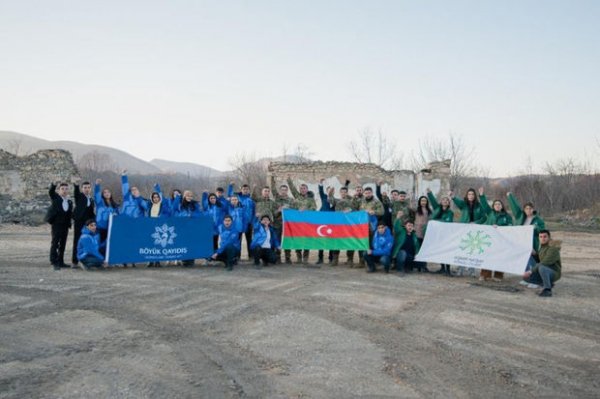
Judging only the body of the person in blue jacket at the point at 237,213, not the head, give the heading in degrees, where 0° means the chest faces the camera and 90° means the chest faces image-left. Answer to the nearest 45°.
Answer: approximately 0°

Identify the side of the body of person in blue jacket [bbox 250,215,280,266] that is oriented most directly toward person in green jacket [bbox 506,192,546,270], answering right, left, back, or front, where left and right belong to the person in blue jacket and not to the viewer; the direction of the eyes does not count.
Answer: left

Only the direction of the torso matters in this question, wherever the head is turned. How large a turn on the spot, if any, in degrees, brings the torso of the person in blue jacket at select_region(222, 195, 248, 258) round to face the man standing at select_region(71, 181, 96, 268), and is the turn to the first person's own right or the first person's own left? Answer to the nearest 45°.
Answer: approximately 90° to the first person's own right

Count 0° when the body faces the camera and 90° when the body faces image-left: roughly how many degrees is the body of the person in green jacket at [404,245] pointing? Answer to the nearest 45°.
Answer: approximately 0°

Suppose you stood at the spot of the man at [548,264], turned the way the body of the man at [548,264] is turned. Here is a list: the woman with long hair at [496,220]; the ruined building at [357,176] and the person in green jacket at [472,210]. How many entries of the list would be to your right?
3

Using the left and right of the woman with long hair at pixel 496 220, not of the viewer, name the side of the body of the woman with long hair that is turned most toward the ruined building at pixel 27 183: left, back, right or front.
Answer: right

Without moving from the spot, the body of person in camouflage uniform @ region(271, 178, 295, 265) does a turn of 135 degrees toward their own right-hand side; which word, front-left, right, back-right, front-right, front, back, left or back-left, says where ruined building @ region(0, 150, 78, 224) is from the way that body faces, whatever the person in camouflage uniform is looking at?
front

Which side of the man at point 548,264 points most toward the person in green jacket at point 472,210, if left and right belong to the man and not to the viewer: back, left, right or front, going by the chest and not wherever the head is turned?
right

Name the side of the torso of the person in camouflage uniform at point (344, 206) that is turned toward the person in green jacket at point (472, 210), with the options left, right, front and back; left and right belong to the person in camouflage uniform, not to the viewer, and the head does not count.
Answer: left
